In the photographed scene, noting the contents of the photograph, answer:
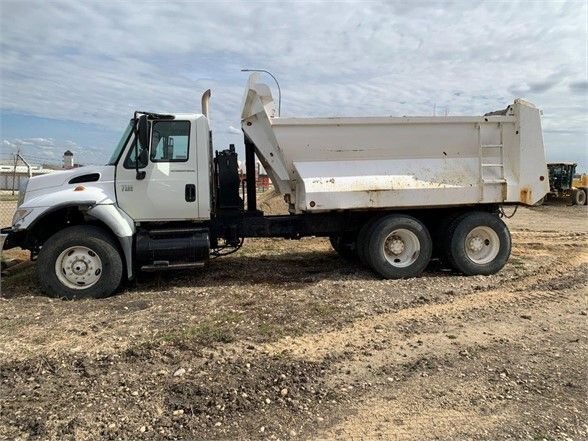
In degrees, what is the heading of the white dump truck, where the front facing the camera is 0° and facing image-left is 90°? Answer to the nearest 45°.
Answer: approximately 90°
